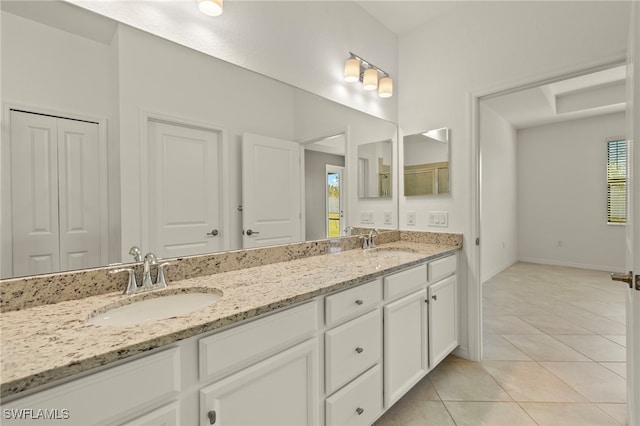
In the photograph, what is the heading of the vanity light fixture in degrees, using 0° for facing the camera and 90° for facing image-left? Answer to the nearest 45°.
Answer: approximately 315°

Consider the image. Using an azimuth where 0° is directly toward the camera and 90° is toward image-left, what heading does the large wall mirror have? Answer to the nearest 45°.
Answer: approximately 315°

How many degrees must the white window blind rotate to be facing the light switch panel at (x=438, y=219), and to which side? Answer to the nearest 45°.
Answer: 0° — it already faces it

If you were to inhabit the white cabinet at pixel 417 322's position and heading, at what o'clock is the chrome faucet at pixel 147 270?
The chrome faucet is roughly at 3 o'clock from the white cabinet.

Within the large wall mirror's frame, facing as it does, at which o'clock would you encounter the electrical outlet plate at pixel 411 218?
The electrical outlet plate is roughly at 10 o'clock from the large wall mirror.

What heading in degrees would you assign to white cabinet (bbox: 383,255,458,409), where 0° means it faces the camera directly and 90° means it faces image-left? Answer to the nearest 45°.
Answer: approximately 315°
